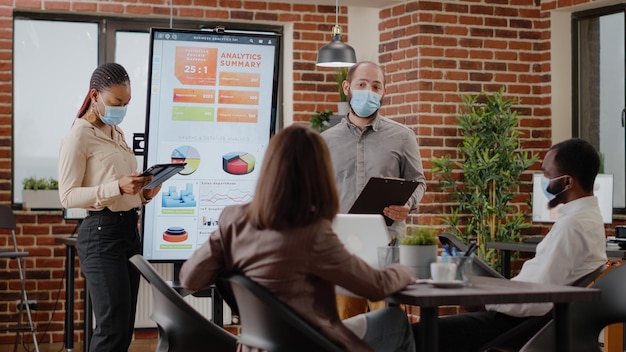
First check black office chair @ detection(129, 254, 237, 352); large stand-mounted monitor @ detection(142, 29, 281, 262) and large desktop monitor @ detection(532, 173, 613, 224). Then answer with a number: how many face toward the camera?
2

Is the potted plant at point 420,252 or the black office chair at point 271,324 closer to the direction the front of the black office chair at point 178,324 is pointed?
the potted plant

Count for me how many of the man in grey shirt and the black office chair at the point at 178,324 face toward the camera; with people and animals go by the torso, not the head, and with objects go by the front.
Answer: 1

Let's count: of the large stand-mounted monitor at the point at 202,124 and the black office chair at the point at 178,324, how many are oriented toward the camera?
1

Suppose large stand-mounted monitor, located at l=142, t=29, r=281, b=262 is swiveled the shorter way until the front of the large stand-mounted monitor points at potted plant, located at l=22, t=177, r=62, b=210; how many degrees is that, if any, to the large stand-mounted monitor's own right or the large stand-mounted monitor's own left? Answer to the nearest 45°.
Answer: approximately 135° to the large stand-mounted monitor's own right

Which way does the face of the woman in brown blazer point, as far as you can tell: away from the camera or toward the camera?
away from the camera

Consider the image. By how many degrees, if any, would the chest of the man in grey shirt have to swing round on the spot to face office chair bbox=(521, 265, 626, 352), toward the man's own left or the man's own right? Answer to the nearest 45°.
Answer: approximately 45° to the man's own left

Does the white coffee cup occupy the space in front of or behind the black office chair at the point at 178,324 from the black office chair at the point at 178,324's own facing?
in front

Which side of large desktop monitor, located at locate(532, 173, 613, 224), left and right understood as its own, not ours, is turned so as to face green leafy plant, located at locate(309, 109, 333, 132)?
right
